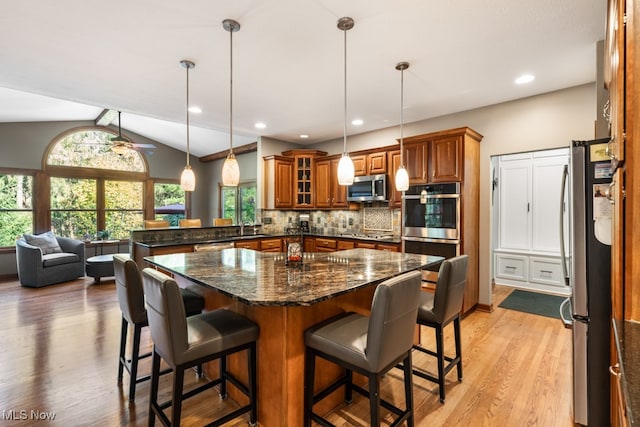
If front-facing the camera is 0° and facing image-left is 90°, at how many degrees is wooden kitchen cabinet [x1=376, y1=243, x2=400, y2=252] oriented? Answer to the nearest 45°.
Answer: approximately 45°

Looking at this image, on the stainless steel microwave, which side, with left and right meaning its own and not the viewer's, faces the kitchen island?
front

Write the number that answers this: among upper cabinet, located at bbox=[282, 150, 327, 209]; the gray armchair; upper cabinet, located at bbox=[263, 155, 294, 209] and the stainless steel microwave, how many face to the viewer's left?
0

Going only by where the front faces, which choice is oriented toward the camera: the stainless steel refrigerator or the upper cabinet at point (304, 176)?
the upper cabinet

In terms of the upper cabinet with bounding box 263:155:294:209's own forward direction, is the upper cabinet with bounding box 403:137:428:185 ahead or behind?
ahead

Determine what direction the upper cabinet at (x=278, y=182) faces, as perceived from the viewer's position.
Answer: facing the viewer and to the right of the viewer

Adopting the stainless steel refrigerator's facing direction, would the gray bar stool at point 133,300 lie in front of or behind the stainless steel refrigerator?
in front

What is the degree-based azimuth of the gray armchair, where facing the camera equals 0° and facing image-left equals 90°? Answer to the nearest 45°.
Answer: approximately 315°

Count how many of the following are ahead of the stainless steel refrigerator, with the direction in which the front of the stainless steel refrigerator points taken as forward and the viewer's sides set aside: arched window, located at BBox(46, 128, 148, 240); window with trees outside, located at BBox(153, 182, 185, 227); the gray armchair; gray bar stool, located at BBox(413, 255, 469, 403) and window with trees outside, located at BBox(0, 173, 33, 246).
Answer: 5

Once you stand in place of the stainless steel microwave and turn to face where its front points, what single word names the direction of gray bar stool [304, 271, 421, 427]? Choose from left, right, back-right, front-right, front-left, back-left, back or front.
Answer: front

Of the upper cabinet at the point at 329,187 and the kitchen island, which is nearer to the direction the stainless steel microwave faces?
the kitchen island

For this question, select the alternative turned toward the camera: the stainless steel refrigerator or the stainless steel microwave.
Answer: the stainless steel microwave

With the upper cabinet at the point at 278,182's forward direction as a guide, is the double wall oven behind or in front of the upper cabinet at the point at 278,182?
in front

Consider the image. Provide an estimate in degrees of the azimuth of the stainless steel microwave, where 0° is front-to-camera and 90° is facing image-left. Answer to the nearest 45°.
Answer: approximately 0°

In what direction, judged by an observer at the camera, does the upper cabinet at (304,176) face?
facing the viewer

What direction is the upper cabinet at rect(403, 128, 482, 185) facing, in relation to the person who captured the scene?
facing the viewer and to the left of the viewer

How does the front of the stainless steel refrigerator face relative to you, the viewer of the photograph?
facing to the left of the viewer
